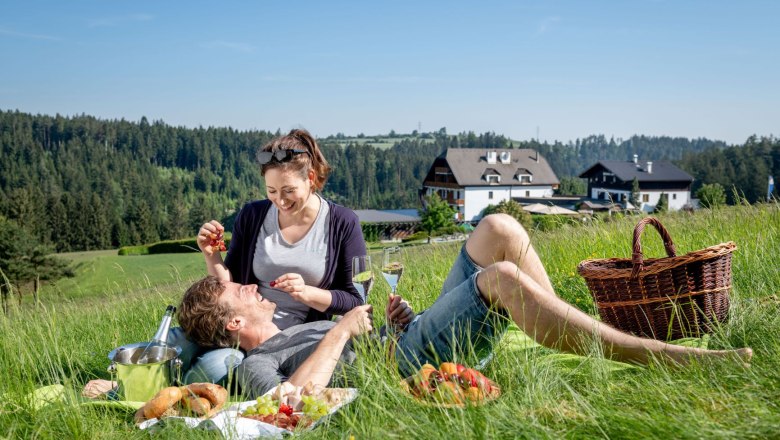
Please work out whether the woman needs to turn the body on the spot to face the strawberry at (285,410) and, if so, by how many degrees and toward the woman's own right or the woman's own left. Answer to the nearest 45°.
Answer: approximately 45° to the woman's own left

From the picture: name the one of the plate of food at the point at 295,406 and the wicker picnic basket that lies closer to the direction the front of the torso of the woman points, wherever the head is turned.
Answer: the plate of food

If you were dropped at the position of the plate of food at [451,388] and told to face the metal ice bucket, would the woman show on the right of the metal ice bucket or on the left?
right

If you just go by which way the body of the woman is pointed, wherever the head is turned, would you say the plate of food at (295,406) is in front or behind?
in front

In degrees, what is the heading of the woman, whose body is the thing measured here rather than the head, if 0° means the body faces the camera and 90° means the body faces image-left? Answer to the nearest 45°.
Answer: approximately 45°

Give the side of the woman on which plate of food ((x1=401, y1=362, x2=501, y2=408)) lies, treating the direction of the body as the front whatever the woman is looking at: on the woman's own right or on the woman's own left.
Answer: on the woman's own left

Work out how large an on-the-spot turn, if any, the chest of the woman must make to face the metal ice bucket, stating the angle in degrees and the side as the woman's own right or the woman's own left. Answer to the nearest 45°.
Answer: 0° — they already face it

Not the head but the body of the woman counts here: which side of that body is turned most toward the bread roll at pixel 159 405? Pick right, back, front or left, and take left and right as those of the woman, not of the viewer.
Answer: front
